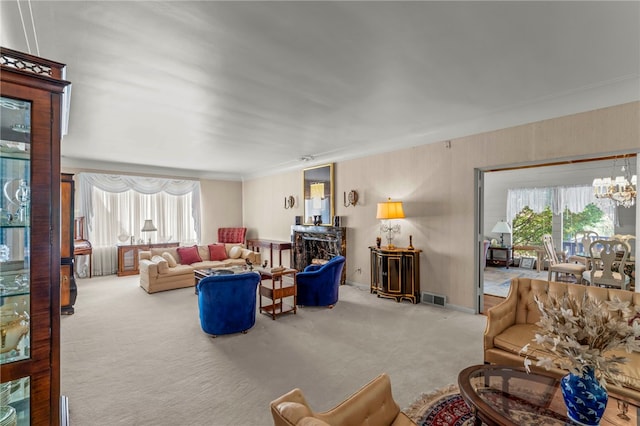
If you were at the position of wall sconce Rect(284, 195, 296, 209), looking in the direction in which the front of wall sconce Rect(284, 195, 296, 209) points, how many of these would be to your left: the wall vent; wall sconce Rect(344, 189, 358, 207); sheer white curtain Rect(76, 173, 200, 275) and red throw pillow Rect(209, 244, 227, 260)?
2

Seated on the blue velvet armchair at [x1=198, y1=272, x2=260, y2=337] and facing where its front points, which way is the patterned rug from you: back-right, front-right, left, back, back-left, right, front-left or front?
back-right

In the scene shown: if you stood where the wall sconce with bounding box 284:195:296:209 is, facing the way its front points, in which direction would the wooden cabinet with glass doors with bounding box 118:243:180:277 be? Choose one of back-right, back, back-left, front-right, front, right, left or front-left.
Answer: front-right

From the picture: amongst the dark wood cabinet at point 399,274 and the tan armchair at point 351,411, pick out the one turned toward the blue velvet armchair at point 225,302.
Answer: the dark wood cabinet

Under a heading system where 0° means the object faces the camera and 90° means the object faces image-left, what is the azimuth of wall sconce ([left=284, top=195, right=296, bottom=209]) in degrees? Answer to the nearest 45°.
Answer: approximately 45°

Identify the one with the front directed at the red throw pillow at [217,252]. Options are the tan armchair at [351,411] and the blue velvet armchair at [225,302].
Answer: the blue velvet armchair

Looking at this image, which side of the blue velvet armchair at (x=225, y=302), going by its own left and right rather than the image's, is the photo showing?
back

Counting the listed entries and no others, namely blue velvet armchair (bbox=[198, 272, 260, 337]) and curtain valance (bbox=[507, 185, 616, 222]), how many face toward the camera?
1

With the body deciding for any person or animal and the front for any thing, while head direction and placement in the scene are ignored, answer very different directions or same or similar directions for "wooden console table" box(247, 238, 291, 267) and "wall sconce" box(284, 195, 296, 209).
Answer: same or similar directions

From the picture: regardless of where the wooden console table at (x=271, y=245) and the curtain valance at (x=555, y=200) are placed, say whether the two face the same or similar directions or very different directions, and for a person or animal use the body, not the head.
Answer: same or similar directions

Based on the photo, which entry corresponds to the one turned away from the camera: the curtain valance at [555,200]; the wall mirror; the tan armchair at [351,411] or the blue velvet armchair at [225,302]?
the blue velvet armchair

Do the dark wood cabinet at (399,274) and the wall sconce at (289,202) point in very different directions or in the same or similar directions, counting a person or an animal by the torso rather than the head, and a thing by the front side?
same or similar directions

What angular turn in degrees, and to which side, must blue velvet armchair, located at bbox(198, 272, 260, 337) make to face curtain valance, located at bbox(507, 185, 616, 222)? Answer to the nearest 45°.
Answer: approximately 90° to its right

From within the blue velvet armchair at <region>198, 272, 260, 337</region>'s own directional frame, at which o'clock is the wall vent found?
The wall vent is roughly at 3 o'clock from the blue velvet armchair.

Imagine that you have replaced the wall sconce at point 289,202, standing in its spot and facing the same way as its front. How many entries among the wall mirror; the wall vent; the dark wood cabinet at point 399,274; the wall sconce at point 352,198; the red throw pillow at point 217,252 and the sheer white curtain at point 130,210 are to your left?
4
